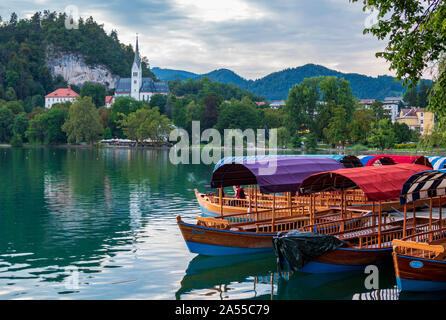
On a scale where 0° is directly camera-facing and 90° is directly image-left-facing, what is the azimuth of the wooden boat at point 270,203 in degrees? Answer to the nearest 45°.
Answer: approximately 90°

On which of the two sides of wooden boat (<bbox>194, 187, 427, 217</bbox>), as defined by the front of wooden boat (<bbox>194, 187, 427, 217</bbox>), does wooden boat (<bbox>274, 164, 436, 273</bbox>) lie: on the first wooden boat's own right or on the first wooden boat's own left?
on the first wooden boat's own left

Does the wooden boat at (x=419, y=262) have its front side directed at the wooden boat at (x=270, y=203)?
no

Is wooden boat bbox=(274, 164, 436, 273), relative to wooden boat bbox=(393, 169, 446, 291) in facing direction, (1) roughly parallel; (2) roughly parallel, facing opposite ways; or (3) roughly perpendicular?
roughly parallel

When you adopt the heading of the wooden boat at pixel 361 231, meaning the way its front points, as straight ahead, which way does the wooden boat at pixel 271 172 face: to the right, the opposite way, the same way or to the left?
the same way

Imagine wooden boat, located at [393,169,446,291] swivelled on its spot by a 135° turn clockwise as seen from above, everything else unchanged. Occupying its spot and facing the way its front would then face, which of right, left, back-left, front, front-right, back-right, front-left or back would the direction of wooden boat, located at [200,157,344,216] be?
front-left

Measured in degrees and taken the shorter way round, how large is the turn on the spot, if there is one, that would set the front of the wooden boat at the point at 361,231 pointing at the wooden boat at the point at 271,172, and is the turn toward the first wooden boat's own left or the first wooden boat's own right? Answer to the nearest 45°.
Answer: approximately 90° to the first wooden boat's own right

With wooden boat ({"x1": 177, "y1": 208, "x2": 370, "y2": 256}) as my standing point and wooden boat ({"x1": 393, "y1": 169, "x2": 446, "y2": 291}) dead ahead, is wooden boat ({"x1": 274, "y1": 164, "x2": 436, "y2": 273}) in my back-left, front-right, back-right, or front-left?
front-left

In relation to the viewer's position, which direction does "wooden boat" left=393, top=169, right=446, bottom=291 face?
facing the viewer and to the left of the viewer

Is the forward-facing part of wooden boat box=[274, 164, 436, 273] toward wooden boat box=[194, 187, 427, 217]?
no

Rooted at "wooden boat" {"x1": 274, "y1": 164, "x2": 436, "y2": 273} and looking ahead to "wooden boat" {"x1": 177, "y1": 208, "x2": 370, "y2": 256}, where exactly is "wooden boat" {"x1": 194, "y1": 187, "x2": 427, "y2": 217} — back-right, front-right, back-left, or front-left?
front-right

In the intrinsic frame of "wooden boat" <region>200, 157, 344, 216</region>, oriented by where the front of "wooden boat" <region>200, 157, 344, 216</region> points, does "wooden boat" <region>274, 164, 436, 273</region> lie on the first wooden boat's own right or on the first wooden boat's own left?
on the first wooden boat's own left

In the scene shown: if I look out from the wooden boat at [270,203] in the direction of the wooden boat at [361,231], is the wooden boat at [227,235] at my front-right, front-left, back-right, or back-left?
front-right
